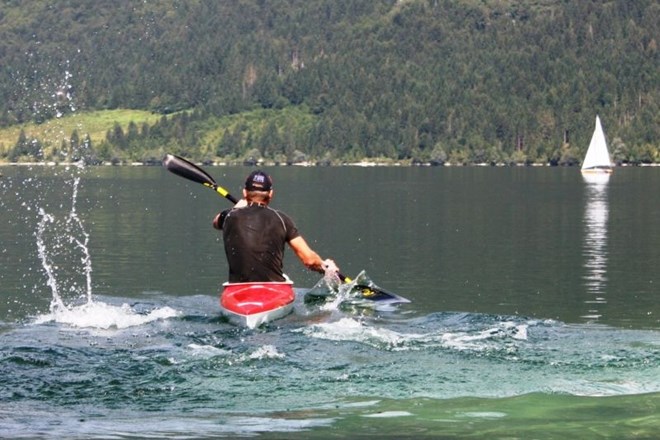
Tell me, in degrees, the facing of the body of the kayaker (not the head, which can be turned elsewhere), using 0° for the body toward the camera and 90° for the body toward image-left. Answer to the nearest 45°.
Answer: approximately 180°

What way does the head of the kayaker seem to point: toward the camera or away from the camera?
away from the camera
